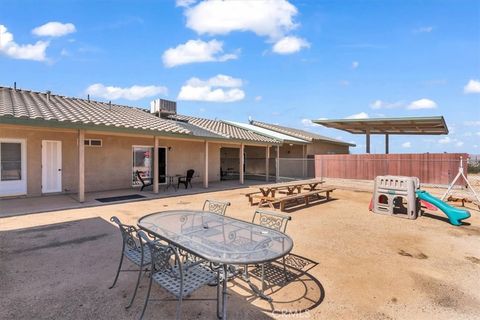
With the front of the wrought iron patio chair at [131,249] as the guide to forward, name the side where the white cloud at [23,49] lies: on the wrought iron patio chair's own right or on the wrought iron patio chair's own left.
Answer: on the wrought iron patio chair's own left

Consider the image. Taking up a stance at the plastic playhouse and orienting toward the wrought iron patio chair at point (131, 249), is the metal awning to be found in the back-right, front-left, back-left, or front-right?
back-right

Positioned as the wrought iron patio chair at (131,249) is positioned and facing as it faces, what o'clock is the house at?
The house is roughly at 10 o'clock from the wrought iron patio chair.

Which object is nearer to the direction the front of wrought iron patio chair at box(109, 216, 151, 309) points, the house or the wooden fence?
the wooden fence

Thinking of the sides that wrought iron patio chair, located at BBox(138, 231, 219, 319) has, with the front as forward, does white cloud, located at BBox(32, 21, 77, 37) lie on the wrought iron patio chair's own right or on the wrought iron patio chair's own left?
on the wrought iron patio chair's own left

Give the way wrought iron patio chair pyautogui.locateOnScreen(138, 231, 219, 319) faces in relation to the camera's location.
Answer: facing away from the viewer and to the right of the viewer

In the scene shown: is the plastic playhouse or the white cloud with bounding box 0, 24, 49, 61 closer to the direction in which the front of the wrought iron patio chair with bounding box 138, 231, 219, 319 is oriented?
the plastic playhouse

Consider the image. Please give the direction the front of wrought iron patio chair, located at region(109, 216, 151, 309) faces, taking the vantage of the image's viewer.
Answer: facing away from the viewer and to the right of the viewer
